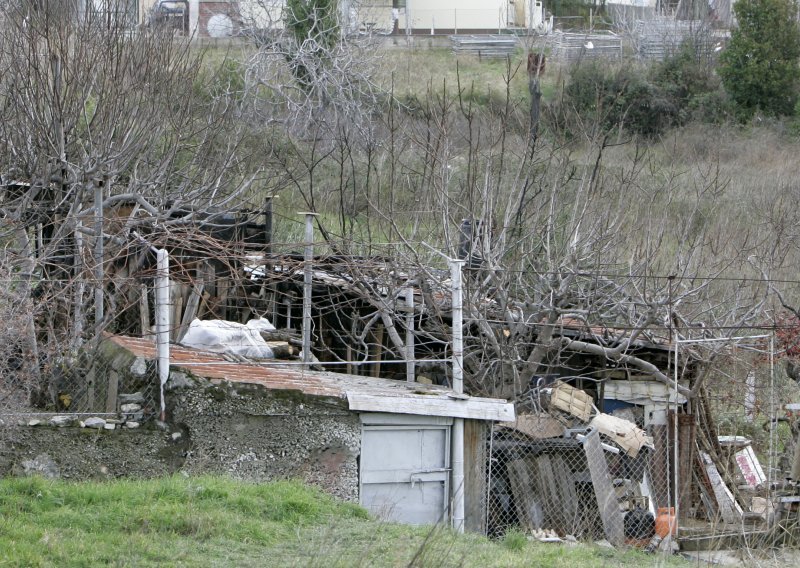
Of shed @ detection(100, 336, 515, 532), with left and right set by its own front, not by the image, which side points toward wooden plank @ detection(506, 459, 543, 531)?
left

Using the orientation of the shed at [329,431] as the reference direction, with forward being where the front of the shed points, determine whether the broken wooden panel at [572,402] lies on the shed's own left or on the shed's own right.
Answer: on the shed's own left

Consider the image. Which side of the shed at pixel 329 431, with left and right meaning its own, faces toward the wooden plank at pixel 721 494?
left

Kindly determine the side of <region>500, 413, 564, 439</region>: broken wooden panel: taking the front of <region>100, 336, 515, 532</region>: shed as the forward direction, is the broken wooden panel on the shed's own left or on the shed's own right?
on the shed's own left

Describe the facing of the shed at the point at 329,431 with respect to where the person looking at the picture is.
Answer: facing the viewer and to the right of the viewer

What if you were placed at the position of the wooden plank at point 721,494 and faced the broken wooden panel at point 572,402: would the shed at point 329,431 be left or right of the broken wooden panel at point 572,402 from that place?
left
